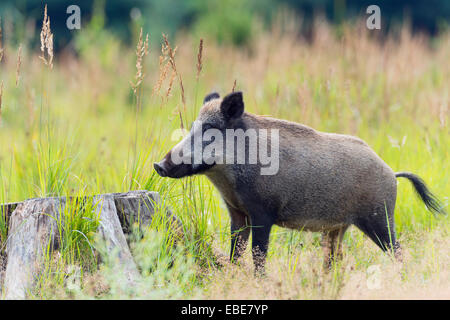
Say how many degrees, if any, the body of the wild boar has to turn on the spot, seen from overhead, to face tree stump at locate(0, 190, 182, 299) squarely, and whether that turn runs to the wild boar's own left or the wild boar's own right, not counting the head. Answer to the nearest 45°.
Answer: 0° — it already faces it

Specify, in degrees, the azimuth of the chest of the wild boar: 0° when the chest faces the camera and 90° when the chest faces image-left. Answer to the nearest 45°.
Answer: approximately 90°

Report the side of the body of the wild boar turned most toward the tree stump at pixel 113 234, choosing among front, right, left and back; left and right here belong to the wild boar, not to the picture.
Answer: front
